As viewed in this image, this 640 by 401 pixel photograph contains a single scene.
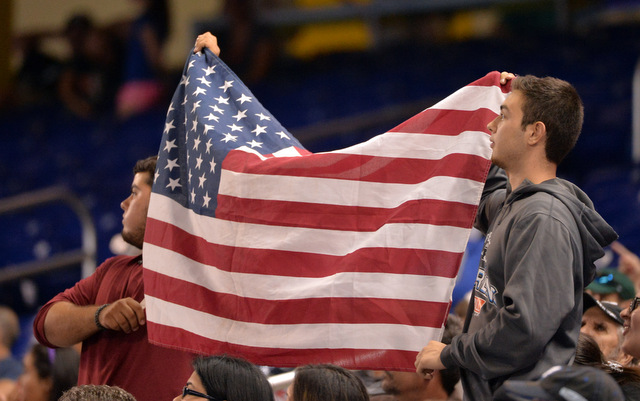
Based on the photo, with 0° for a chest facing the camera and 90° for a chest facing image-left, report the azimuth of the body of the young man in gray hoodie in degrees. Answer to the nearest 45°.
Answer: approximately 90°

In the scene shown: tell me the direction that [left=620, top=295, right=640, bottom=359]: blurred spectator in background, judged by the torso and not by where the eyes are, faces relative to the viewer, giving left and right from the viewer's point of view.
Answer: facing to the left of the viewer

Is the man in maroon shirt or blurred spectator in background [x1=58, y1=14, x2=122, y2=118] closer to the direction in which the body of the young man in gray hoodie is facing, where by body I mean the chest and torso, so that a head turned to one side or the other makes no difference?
the man in maroon shirt

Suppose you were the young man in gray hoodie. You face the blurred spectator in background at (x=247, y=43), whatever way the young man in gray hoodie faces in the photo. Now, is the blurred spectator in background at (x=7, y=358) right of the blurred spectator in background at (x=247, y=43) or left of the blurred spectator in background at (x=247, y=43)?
left

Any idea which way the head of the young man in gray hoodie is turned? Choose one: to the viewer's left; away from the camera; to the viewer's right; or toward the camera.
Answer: to the viewer's left

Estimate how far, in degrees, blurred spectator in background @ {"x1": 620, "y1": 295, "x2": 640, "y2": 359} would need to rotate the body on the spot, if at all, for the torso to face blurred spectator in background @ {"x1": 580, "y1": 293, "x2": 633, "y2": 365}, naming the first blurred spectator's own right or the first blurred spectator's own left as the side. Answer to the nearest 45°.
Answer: approximately 90° to the first blurred spectator's own right
